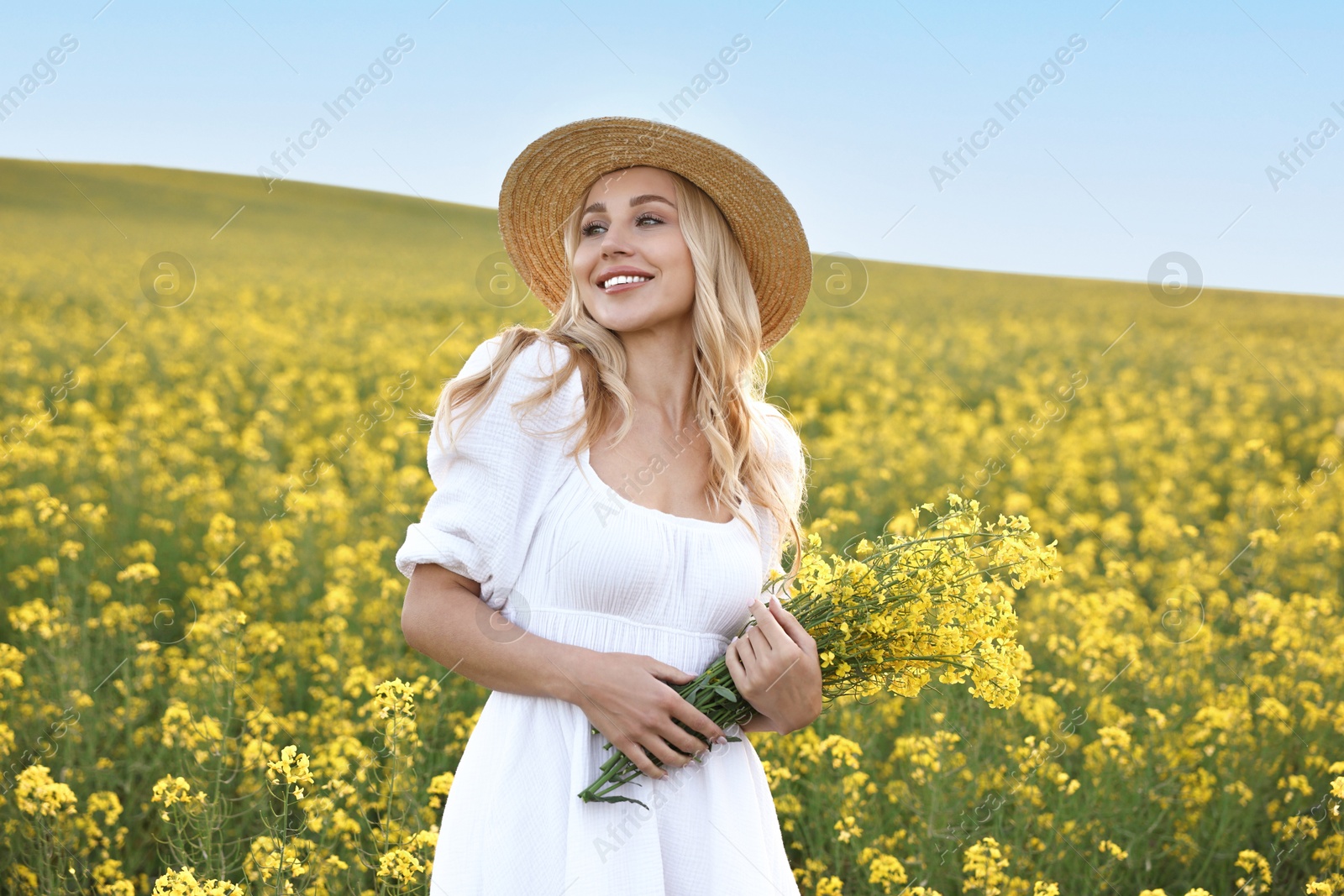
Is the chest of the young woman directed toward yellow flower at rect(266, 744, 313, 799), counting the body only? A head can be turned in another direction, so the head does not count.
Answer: no

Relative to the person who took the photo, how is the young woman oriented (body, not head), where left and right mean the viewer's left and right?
facing the viewer and to the right of the viewer
